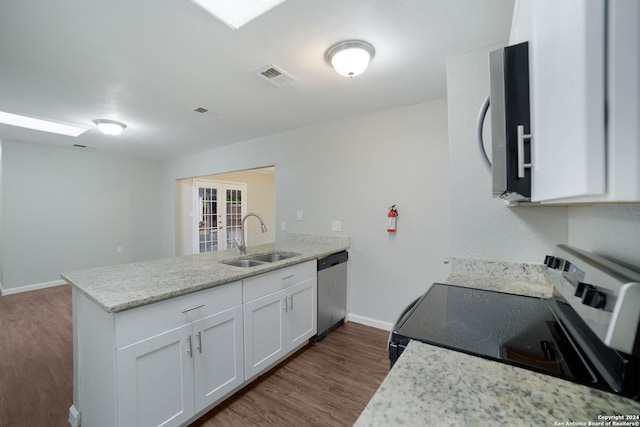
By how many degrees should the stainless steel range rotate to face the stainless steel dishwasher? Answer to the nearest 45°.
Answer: approximately 45° to its right

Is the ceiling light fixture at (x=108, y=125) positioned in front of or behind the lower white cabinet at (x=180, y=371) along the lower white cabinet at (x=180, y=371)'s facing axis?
behind

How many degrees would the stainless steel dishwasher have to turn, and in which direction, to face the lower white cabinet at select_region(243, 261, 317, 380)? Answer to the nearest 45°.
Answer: approximately 90° to its right

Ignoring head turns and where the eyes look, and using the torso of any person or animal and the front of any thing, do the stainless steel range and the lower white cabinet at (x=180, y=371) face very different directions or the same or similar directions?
very different directions

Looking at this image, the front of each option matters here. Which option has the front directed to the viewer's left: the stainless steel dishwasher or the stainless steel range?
the stainless steel range

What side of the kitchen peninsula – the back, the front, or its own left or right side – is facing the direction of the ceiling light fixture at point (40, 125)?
back

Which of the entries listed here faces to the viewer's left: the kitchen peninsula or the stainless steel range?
the stainless steel range

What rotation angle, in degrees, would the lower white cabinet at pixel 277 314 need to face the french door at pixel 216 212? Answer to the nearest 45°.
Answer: approximately 135° to its left

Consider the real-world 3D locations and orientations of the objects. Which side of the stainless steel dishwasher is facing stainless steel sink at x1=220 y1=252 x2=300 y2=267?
right

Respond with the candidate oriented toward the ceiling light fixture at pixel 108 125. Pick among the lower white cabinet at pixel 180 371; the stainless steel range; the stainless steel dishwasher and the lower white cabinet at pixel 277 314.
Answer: the stainless steel range

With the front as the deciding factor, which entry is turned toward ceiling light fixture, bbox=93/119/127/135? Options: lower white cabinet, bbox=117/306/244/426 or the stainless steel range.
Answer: the stainless steel range

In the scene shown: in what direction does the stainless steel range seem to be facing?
to the viewer's left
